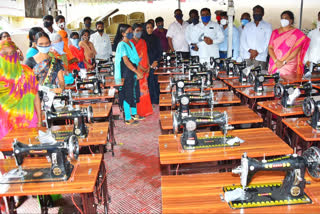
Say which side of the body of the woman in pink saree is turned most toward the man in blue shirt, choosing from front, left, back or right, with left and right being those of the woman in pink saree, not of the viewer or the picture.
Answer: right

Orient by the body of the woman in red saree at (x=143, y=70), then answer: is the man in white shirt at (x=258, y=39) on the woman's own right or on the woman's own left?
on the woman's own left

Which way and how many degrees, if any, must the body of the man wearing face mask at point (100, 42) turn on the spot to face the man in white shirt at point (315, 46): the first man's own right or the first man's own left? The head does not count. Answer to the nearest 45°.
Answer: approximately 45° to the first man's own left

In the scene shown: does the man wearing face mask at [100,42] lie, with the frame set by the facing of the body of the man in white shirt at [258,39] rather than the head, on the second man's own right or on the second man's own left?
on the second man's own right

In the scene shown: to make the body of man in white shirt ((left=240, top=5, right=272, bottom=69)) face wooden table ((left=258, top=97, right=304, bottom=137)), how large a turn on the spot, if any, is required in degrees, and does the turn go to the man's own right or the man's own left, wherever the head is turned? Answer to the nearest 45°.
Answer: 0° — they already face it

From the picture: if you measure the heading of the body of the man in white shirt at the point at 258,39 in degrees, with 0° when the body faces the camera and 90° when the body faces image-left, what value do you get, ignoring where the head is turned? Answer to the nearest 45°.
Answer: approximately 0°

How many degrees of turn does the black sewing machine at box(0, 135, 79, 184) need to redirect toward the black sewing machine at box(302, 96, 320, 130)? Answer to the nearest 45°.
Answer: approximately 90° to its left

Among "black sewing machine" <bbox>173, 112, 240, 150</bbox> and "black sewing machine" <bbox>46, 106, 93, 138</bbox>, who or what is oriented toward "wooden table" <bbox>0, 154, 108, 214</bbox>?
"black sewing machine" <bbox>46, 106, 93, 138</bbox>
